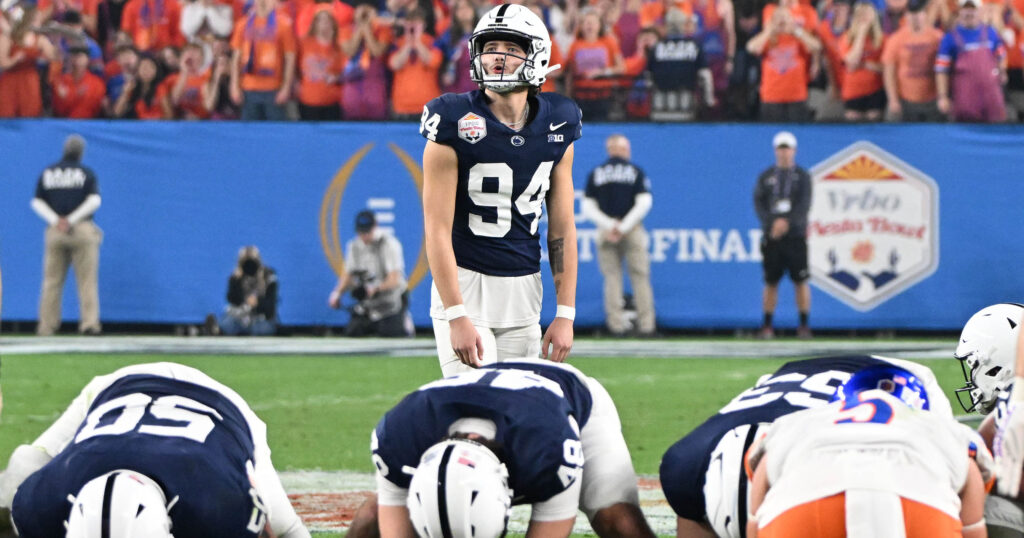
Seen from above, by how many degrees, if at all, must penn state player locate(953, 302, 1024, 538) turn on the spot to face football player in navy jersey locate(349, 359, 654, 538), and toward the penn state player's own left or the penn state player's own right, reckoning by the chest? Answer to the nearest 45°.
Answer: approximately 45° to the penn state player's own left

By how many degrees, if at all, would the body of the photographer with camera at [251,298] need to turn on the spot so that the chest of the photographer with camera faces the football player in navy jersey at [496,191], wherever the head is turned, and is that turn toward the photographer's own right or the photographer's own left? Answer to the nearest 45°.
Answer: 0° — they already face them

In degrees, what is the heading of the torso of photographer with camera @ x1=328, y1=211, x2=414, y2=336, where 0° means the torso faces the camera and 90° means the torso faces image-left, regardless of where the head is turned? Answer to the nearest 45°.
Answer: approximately 45°

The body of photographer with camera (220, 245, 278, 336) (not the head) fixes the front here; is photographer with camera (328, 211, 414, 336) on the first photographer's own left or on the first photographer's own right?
on the first photographer's own left

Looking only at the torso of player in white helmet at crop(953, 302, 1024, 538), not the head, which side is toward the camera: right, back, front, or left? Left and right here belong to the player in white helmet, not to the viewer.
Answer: left

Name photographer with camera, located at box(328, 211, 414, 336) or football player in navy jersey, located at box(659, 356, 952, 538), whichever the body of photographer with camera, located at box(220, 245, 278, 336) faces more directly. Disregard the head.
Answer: the football player in navy jersey

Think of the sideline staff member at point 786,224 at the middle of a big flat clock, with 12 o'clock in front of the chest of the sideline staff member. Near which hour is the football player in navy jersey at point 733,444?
The football player in navy jersey is roughly at 12 o'clock from the sideline staff member.

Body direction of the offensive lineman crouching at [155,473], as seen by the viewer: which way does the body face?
toward the camera

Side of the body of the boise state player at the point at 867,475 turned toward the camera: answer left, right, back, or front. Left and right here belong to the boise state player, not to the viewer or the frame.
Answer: back

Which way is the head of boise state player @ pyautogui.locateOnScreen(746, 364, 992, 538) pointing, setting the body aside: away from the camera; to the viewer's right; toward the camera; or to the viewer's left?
away from the camera

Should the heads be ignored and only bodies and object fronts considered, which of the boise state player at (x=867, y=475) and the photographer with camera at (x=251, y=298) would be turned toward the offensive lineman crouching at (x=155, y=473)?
the photographer with camera

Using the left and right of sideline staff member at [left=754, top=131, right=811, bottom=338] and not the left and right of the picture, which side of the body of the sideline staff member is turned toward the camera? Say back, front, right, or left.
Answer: front

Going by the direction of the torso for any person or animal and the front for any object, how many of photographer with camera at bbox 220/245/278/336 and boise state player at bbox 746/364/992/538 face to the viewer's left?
0

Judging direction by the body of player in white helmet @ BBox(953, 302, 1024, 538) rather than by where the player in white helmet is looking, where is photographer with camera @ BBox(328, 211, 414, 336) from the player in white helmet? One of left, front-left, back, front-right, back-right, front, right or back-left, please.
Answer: front-right

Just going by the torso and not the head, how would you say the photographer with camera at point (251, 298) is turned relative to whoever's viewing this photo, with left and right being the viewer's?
facing the viewer
